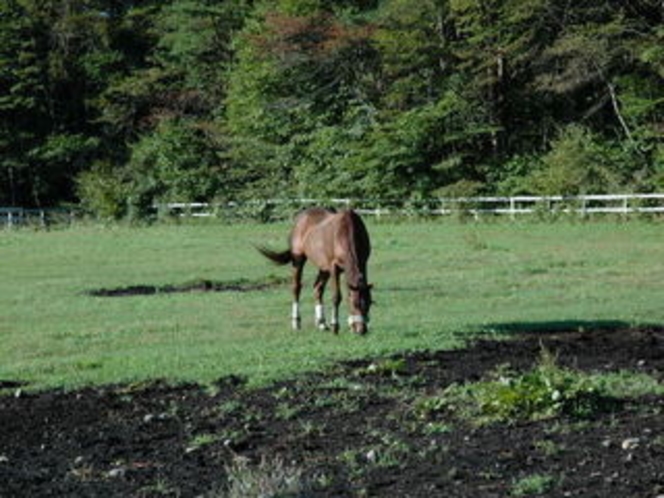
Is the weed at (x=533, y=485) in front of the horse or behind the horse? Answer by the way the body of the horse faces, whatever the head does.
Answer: in front

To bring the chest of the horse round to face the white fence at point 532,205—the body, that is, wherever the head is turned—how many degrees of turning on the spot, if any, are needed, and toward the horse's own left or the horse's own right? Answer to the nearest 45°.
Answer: approximately 135° to the horse's own left

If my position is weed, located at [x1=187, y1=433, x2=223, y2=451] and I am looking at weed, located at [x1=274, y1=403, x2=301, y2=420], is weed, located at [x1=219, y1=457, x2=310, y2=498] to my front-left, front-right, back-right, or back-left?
back-right

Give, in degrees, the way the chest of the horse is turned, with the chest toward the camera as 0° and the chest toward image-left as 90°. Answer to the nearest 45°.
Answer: approximately 315°

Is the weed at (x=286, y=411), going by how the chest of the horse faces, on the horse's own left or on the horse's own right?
on the horse's own right

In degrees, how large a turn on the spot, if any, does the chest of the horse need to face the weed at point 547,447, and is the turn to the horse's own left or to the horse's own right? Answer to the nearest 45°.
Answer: approximately 45° to the horse's own right

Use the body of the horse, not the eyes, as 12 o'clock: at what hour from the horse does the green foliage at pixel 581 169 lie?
The green foliage is roughly at 8 o'clock from the horse.

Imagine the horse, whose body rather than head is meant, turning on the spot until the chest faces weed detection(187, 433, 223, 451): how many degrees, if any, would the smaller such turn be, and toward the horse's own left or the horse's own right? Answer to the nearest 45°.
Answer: approximately 45° to the horse's own right
